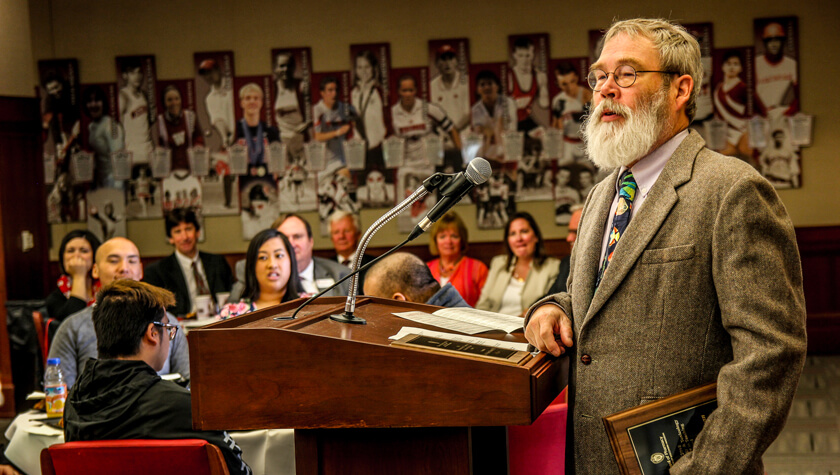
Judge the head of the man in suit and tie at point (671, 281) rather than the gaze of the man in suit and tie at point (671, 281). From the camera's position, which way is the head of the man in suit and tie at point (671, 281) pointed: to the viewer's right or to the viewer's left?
to the viewer's left

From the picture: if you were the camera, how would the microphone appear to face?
facing to the right of the viewer

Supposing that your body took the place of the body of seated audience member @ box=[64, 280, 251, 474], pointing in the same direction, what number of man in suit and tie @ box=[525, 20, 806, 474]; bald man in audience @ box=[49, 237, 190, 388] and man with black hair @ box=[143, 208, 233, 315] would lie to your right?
1

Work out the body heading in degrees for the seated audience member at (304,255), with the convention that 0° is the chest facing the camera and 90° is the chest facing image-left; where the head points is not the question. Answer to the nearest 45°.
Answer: approximately 0°

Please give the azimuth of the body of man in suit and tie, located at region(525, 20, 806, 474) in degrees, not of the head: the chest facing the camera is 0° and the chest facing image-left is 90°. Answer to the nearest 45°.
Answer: approximately 45°

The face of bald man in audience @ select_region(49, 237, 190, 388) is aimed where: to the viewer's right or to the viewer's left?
to the viewer's right
